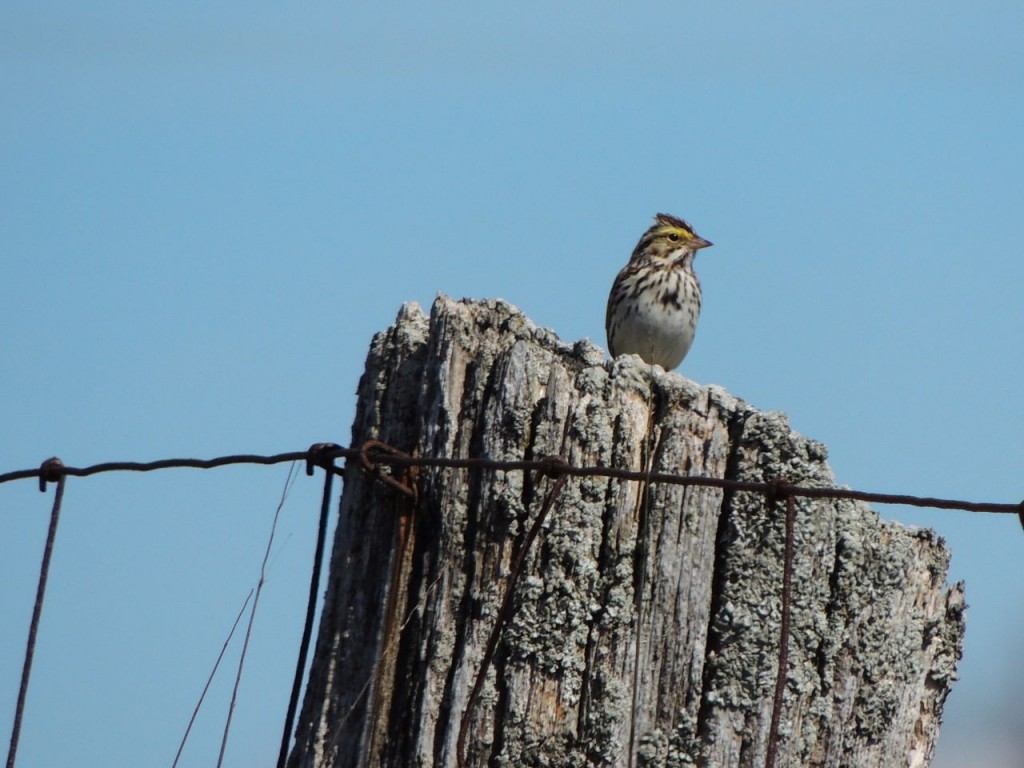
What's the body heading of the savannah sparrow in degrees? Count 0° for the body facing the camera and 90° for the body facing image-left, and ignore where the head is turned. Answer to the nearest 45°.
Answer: approximately 315°

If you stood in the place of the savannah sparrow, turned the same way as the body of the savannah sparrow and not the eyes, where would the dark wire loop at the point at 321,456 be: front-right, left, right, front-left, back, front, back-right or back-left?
front-right

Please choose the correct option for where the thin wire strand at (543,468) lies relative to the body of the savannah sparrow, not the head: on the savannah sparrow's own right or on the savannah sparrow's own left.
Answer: on the savannah sparrow's own right

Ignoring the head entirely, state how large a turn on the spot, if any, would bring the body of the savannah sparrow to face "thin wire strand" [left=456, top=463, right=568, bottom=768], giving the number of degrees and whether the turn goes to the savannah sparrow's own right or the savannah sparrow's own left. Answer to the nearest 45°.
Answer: approximately 45° to the savannah sparrow's own right

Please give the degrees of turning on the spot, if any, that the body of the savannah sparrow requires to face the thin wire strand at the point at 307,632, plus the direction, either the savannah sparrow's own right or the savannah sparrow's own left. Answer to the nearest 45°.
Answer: approximately 45° to the savannah sparrow's own right
